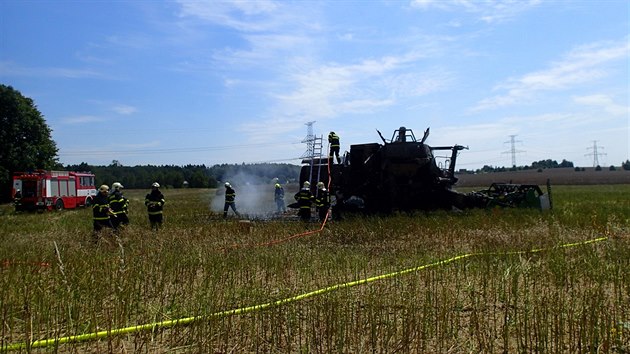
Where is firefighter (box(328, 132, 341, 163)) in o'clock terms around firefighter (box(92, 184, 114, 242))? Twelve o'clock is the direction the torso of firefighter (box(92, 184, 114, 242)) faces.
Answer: firefighter (box(328, 132, 341, 163)) is roughly at 11 o'clock from firefighter (box(92, 184, 114, 242)).

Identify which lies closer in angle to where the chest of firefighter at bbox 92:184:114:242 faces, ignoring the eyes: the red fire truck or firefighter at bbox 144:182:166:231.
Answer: the firefighter

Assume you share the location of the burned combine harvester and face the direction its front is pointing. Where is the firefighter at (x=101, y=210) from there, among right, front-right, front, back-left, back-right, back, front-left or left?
back-right

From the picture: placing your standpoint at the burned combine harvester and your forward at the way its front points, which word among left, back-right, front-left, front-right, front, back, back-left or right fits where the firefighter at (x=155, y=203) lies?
back-right

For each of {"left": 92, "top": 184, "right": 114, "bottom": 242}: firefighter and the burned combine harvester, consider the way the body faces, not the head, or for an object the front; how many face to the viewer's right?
2

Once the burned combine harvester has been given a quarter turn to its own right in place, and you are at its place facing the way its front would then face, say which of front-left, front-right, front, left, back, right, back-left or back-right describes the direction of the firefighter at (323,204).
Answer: front-right

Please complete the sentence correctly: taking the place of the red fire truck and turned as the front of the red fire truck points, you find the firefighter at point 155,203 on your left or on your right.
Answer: on your right

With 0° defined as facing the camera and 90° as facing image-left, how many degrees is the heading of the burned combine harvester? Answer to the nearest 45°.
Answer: approximately 270°

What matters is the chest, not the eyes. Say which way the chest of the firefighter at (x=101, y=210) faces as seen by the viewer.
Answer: to the viewer's right

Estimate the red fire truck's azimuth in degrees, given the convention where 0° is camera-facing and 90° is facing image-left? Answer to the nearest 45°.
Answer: approximately 225°
